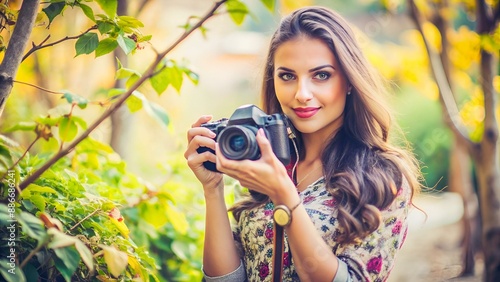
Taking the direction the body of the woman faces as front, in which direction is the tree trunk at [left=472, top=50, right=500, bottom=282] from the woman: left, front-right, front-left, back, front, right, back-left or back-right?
back

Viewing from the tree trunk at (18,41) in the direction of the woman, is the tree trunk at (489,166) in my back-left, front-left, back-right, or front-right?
front-left

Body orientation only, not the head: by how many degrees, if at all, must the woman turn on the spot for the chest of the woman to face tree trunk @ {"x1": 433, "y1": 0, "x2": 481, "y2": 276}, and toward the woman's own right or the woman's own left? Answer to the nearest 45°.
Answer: approximately 180°

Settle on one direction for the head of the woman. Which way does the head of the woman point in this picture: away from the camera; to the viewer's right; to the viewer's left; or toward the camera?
toward the camera

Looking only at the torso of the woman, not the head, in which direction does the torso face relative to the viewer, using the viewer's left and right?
facing the viewer and to the left of the viewer

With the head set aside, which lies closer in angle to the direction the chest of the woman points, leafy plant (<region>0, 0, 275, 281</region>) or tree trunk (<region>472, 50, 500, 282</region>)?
the leafy plant

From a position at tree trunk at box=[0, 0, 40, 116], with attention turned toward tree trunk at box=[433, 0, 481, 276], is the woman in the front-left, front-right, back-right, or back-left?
front-right

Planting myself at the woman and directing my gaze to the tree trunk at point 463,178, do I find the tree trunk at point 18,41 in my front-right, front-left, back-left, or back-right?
back-left
